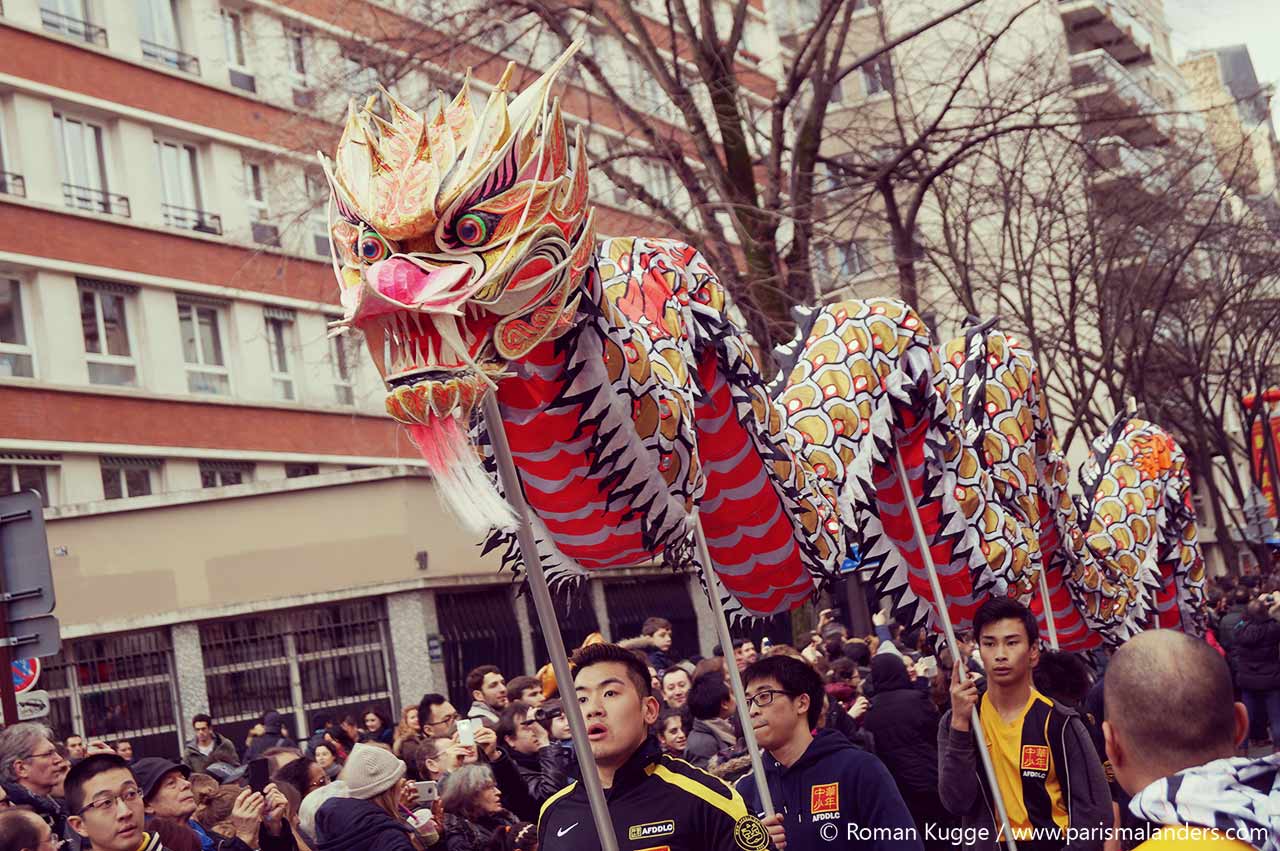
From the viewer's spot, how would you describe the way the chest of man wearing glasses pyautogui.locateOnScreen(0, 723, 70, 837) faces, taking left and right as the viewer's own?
facing to the right of the viewer

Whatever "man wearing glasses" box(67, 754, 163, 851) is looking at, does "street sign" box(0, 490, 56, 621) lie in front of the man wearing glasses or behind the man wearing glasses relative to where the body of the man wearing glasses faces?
behind

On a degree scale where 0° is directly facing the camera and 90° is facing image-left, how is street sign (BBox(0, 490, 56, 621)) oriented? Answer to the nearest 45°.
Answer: approximately 180°

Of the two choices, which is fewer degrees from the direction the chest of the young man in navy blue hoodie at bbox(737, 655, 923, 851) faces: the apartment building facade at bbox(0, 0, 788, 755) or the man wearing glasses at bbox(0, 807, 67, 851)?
the man wearing glasses

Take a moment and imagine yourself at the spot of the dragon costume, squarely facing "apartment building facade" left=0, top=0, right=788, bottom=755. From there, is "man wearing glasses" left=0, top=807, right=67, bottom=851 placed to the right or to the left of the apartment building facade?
left

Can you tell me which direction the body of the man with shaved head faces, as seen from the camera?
away from the camera

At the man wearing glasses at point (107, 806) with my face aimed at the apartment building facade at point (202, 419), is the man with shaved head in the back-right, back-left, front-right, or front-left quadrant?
back-right

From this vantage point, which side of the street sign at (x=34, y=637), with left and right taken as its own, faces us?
back

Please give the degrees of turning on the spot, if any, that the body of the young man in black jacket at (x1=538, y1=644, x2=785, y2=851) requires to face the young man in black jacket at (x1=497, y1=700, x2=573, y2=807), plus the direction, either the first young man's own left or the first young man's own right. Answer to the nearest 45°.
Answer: approximately 135° to the first young man's own right

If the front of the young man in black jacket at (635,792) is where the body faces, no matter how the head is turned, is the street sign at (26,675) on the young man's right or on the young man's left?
on the young man's right

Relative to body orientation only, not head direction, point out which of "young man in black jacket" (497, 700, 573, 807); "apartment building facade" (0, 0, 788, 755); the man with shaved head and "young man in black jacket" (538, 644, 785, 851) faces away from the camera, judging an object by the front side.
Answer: the man with shaved head
